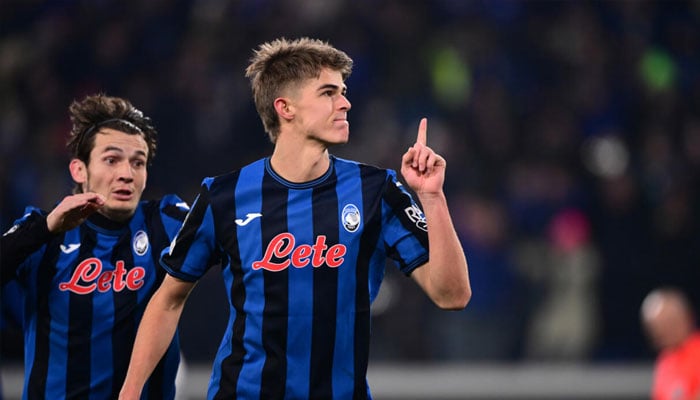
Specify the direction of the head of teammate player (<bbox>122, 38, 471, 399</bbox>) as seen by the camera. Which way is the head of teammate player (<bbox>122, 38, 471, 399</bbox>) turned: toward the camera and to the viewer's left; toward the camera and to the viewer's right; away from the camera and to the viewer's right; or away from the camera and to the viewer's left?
toward the camera and to the viewer's right

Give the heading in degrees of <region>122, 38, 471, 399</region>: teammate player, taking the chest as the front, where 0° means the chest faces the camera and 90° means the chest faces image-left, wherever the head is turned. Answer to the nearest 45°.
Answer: approximately 0°

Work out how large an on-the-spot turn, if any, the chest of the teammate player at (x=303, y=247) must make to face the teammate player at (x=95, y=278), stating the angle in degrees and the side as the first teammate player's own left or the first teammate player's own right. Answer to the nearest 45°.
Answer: approximately 135° to the first teammate player's own right

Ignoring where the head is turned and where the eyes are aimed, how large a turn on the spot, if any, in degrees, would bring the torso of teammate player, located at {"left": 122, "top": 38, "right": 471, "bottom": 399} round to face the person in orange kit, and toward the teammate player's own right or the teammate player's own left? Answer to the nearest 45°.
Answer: approximately 135° to the teammate player's own left
